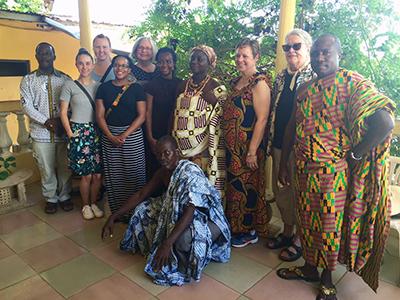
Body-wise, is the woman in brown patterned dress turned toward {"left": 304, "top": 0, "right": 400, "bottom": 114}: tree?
no

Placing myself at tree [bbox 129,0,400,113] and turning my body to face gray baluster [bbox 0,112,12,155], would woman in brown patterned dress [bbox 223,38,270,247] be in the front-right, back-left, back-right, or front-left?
front-left

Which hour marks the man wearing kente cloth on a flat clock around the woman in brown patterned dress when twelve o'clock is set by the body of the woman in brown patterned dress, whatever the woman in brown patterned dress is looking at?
The man wearing kente cloth is roughly at 9 o'clock from the woman in brown patterned dress.

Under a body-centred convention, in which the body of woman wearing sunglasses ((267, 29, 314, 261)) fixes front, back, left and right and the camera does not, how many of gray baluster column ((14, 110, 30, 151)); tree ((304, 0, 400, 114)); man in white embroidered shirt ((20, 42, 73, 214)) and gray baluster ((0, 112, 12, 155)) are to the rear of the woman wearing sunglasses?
1

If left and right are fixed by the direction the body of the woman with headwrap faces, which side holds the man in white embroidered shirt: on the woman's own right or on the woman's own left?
on the woman's own right

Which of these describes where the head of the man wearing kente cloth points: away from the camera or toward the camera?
toward the camera

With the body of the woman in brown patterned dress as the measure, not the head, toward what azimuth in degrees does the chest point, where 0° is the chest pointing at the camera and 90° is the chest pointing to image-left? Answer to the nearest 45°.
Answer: approximately 45°

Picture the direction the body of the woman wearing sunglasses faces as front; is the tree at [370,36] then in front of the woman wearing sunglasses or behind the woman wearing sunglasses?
behind

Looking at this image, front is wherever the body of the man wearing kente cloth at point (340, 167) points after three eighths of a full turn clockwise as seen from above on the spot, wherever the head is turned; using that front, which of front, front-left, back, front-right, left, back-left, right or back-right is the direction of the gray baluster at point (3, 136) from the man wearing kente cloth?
left

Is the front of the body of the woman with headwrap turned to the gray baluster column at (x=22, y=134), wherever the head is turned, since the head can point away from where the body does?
no

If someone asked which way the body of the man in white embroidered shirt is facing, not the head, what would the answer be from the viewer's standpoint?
toward the camera

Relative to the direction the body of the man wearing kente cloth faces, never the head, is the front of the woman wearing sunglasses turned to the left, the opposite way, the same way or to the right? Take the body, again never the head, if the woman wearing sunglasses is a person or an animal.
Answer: the same way

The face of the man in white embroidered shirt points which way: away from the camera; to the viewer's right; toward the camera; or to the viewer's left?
toward the camera

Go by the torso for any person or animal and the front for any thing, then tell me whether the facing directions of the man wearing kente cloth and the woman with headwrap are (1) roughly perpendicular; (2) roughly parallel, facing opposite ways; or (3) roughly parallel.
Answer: roughly parallel

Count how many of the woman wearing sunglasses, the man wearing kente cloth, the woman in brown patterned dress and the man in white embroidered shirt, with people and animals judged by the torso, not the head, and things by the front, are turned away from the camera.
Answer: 0

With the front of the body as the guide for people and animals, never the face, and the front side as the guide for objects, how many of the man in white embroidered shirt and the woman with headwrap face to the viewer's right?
0

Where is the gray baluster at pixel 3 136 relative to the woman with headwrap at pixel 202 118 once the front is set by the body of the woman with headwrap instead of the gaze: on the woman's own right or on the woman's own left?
on the woman's own right

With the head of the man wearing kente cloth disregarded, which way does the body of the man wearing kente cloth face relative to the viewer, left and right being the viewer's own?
facing the viewer and to the left of the viewer
